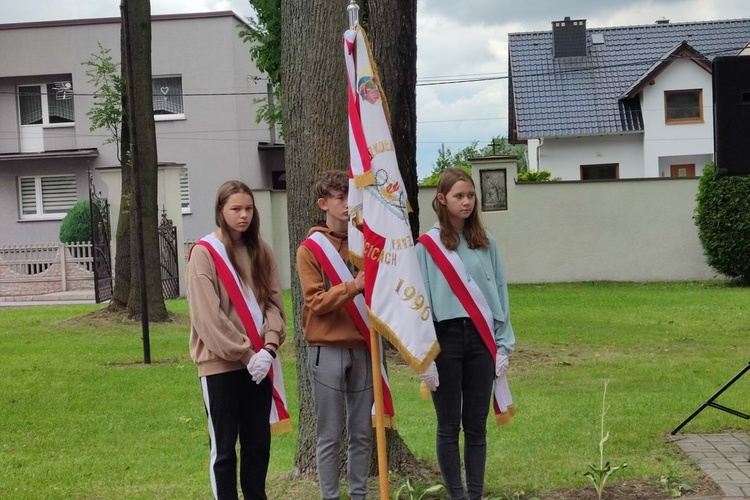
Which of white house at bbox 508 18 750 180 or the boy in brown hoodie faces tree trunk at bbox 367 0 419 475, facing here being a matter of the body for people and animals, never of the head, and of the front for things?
the white house

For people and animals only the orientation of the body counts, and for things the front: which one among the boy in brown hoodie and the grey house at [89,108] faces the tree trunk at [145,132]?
the grey house

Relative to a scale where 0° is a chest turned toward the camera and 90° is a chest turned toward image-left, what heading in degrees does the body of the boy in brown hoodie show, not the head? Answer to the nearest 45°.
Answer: approximately 315°

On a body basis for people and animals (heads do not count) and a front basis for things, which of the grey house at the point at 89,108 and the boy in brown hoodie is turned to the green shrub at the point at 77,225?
the grey house

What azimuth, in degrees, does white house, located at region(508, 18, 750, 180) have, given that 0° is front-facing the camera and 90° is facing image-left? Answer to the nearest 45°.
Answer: approximately 0°

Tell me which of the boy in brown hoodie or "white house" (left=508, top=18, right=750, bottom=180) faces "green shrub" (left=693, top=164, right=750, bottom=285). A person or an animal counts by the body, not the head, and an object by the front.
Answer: the white house

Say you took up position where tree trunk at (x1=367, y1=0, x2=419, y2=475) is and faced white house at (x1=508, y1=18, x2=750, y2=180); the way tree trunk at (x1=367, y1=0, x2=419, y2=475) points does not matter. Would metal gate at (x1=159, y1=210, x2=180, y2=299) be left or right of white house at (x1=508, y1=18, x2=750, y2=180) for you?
left

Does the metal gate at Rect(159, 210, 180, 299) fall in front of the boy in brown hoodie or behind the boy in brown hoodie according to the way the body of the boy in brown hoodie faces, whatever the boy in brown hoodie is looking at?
behind

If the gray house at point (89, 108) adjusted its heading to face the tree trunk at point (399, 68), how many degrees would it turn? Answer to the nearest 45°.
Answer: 0° — it already faces it

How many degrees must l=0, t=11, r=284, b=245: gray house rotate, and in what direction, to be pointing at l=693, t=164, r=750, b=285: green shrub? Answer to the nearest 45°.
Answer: approximately 45° to its left
